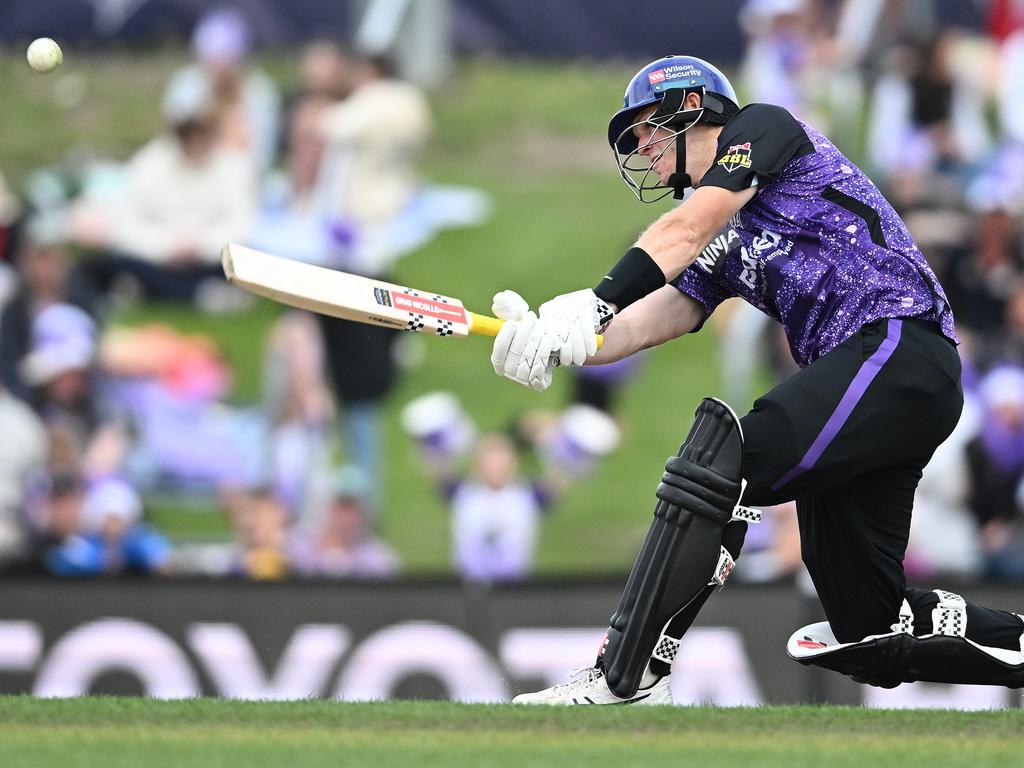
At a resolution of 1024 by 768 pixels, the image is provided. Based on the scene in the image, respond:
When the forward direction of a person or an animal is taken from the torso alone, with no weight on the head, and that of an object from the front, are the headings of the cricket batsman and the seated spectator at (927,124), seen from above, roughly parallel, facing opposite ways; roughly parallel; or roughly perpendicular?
roughly perpendicular

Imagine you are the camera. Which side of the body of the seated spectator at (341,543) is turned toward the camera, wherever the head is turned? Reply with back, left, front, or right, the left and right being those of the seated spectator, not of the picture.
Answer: front

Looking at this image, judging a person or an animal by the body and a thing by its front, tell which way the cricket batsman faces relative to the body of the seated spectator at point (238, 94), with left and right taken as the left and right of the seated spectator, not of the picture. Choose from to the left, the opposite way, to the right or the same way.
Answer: to the right

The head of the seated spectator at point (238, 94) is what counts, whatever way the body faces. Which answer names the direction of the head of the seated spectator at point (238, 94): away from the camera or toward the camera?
toward the camera

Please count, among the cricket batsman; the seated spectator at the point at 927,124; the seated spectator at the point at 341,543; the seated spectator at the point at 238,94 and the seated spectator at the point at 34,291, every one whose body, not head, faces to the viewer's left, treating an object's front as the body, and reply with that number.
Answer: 1

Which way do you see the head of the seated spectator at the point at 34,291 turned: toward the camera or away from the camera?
toward the camera

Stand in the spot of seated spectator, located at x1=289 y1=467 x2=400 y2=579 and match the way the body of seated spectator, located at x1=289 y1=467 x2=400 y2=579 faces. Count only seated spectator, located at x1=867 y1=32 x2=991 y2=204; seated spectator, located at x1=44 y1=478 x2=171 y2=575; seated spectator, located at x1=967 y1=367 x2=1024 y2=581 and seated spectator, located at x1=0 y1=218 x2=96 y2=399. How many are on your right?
2

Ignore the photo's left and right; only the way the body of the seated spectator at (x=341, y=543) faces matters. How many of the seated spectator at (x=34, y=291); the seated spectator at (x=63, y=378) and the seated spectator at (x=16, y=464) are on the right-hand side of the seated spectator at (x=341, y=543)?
3

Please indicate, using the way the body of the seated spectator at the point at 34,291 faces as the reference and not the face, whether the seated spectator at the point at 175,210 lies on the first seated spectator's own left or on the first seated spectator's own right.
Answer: on the first seated spectator's own left

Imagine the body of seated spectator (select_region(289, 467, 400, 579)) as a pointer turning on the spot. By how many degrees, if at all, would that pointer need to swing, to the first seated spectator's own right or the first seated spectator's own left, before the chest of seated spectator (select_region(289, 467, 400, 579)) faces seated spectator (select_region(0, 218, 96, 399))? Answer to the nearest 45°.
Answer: approximately 90° to the first seated spectator's own right

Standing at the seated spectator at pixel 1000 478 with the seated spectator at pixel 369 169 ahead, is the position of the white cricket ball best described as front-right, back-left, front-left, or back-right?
front-left

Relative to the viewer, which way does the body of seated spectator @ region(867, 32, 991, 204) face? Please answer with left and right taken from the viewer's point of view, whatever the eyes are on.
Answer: facing the viewer

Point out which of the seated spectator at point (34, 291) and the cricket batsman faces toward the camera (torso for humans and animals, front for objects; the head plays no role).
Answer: the seated spectator

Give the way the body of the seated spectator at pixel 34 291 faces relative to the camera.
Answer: toward the camera

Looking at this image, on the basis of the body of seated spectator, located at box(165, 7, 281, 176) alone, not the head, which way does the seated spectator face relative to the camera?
toward the camera

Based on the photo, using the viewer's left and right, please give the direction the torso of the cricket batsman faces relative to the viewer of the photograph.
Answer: facing to the left of the viewer

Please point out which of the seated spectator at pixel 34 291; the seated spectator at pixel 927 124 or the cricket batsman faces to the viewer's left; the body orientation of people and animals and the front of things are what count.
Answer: the cricket batsman

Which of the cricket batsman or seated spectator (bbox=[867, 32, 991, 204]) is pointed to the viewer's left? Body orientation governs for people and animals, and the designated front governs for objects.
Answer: the cricket batsman

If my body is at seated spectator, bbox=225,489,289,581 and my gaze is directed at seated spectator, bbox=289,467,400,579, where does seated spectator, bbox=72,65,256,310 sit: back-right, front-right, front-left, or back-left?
back-left

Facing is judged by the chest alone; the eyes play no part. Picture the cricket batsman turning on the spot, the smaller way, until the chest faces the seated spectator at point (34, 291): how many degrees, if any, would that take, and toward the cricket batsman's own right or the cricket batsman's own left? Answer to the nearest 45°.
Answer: approximately 45° to the cricket batsman's own right

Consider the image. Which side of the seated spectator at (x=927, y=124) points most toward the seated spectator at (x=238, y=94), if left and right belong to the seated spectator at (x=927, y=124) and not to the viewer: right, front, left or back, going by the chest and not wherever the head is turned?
right
